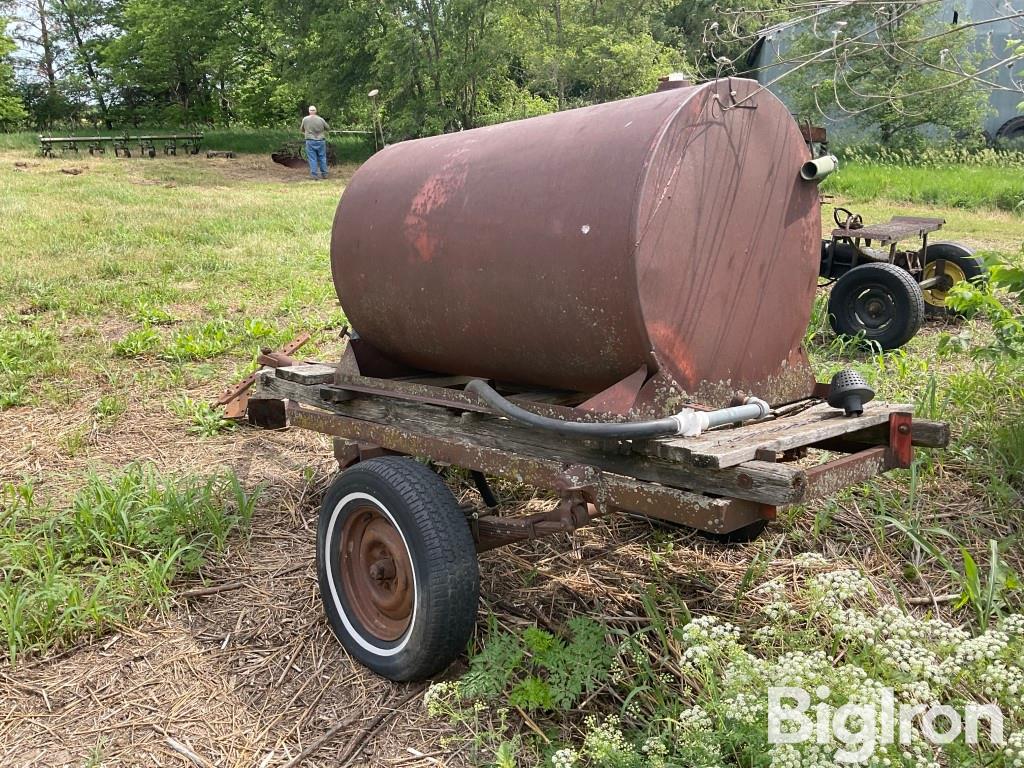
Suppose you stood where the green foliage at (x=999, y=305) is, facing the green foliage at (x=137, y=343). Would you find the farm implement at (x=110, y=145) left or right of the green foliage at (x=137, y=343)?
right

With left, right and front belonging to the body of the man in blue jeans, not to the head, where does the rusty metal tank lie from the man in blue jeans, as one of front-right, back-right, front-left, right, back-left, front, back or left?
back

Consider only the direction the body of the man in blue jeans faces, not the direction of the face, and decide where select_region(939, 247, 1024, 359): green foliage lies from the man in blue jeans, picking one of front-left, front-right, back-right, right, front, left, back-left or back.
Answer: back

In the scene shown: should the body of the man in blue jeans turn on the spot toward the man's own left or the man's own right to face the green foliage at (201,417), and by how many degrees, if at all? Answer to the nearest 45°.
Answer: approximately 180°

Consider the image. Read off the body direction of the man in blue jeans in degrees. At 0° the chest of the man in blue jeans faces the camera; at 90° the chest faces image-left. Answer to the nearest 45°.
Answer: approximately 180°

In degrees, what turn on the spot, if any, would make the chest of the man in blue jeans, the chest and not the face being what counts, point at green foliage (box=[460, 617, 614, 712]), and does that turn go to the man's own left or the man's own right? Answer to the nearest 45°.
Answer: approximately 180°
